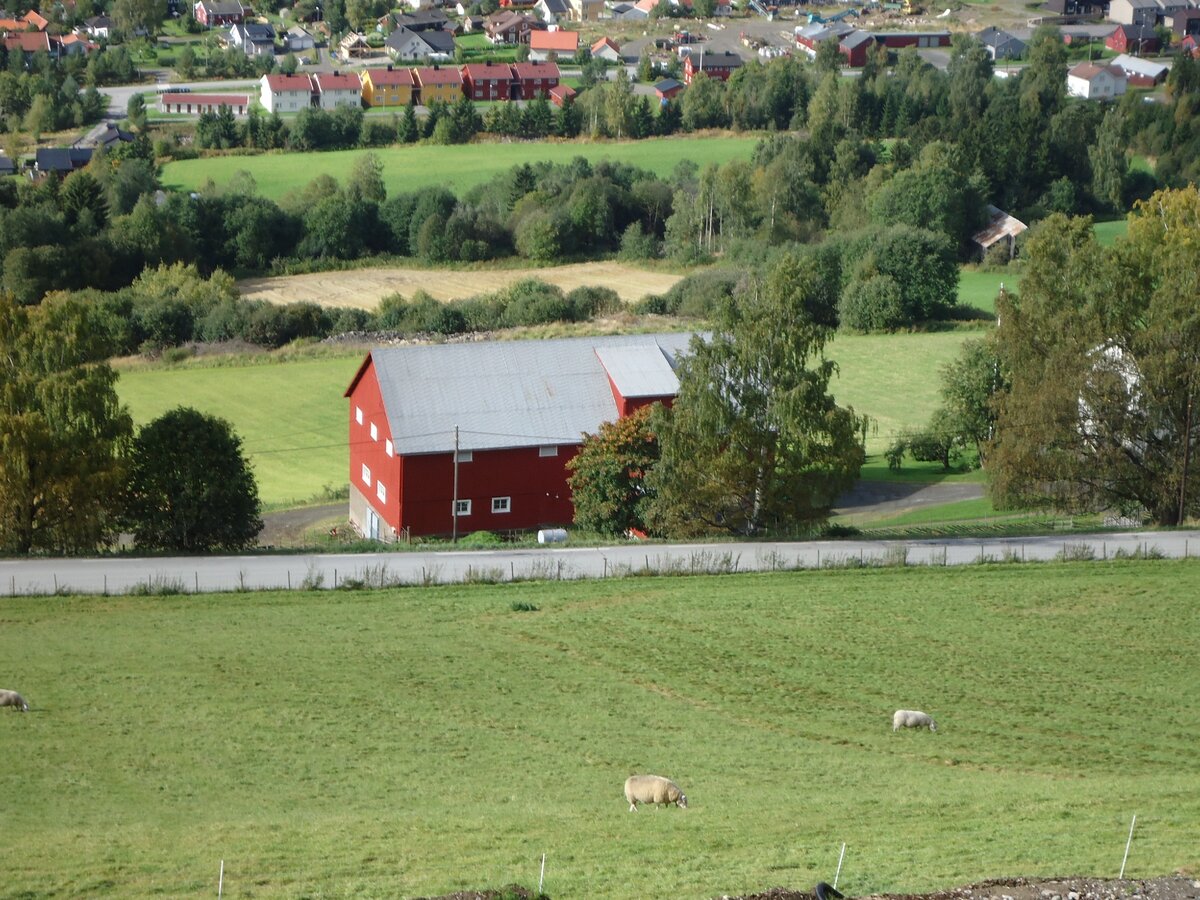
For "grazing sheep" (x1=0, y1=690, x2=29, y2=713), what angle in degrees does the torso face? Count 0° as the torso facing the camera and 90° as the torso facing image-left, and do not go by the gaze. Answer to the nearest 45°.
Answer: approximately 270°

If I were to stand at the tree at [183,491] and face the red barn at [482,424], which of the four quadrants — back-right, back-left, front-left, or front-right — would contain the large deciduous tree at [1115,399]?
front-right

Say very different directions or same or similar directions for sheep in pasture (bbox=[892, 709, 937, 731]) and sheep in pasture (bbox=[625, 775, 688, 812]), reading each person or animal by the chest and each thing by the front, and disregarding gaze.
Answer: same or similar directions

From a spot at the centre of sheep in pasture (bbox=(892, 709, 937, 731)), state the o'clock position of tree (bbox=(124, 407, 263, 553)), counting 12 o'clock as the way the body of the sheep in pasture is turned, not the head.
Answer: The tree is roughly at 7 o'clock from the sheep in pasture.

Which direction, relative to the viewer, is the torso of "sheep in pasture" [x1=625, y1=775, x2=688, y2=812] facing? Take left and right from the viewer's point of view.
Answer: facing to the right of the viewer

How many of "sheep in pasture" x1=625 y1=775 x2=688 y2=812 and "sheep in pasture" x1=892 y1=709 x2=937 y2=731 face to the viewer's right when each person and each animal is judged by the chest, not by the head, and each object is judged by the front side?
2

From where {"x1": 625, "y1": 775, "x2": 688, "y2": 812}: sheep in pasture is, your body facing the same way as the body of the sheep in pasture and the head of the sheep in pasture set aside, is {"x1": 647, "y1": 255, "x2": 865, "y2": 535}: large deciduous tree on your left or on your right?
on your left

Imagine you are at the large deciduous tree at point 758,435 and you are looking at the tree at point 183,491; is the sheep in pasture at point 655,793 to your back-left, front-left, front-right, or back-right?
front-left

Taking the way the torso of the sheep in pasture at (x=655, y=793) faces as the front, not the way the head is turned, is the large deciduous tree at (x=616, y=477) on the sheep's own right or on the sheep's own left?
on the sheep's own left

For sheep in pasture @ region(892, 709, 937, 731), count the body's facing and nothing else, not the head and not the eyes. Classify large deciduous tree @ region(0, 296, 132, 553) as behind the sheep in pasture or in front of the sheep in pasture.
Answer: behind

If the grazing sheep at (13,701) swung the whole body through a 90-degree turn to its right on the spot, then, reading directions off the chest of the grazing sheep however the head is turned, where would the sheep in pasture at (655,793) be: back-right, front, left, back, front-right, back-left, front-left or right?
front-left

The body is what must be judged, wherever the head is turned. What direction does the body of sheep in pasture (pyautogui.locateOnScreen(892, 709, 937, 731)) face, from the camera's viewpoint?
to the viewer's right

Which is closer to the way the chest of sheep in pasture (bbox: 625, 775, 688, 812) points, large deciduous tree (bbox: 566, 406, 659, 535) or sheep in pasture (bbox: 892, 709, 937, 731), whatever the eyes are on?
the sheep in pasture

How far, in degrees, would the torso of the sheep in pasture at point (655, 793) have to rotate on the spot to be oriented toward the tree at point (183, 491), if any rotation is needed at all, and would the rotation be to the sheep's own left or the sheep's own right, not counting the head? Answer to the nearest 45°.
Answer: approximately 135° to the sheep's own left

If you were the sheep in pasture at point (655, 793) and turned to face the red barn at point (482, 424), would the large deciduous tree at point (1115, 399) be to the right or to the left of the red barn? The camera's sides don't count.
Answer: right
